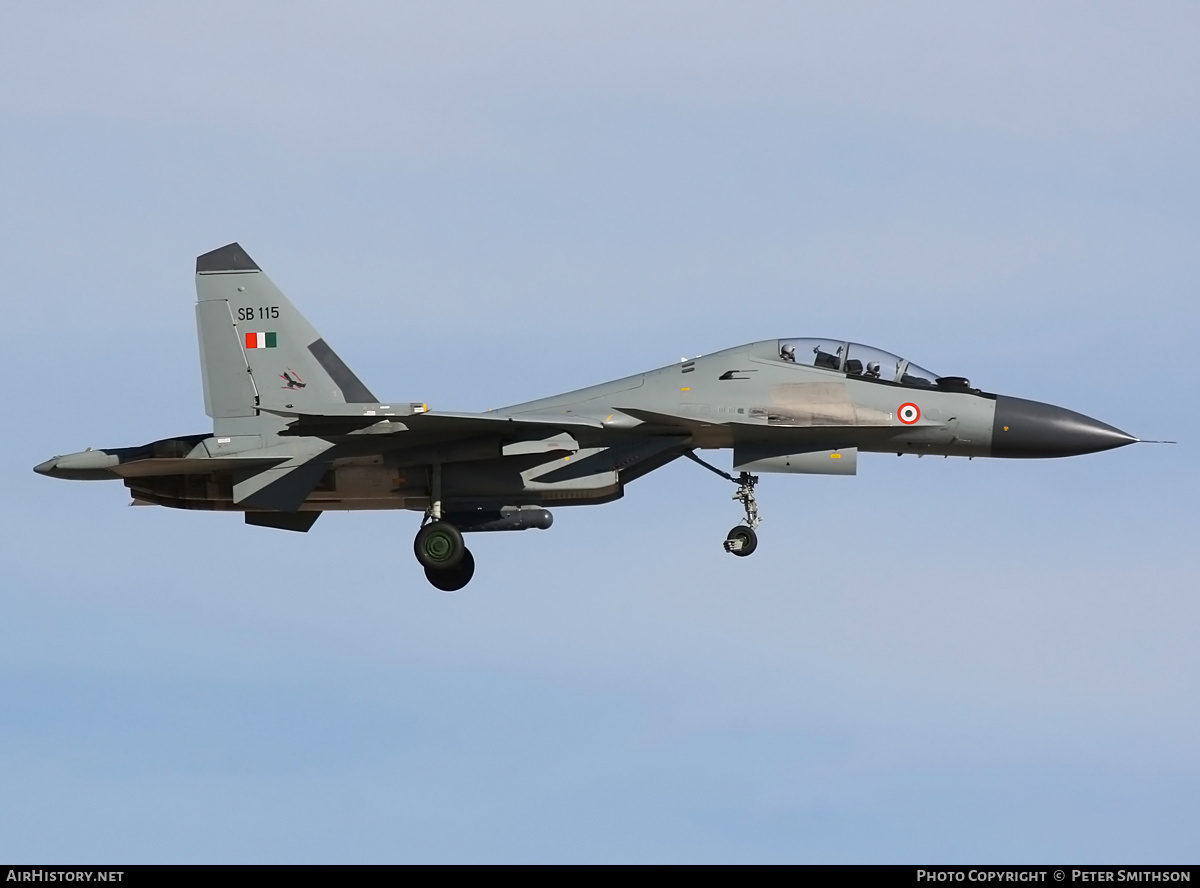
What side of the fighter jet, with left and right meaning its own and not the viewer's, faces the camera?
right
